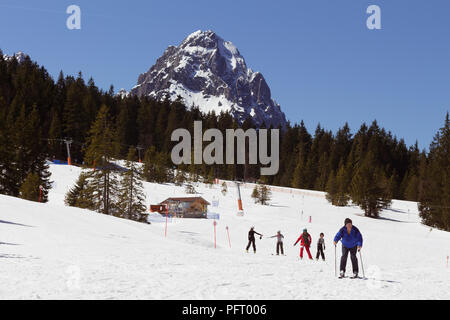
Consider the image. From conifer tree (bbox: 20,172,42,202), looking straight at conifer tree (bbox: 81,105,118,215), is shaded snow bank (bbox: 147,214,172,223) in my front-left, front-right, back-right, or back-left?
front-left

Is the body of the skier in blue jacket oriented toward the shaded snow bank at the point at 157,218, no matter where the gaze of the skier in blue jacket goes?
no

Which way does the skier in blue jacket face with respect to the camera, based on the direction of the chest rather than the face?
toward the camera

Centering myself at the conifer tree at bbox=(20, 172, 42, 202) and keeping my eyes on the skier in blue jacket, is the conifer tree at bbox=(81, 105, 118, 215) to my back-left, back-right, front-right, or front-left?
front-left

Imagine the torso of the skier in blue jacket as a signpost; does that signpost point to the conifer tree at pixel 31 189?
no

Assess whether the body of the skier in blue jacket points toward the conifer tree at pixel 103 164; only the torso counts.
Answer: no
